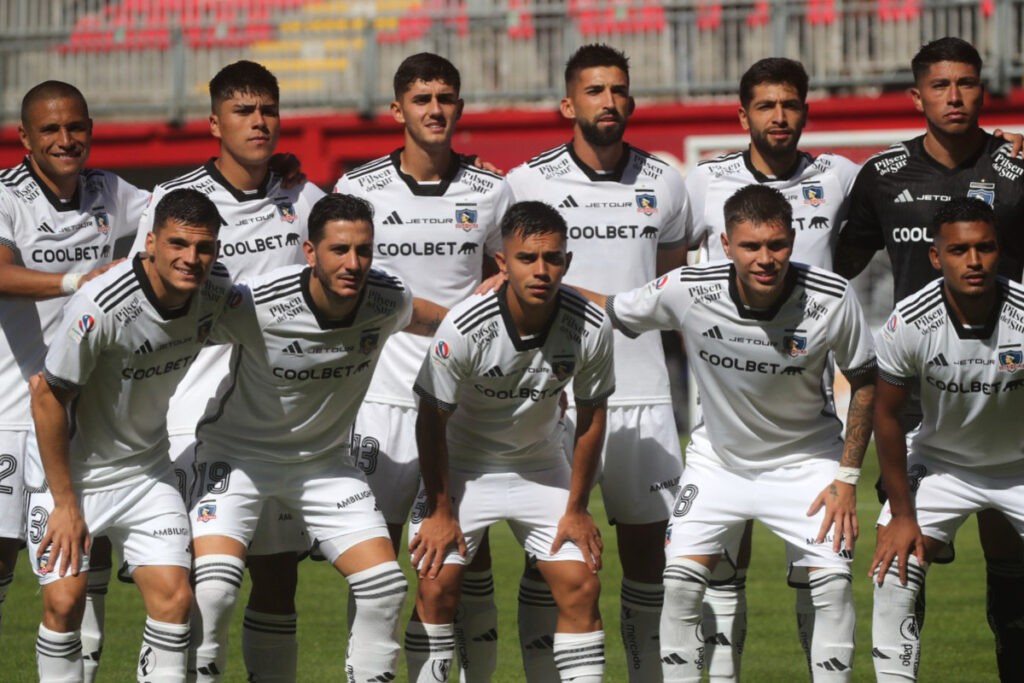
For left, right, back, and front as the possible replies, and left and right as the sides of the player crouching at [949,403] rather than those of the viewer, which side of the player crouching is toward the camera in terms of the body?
front

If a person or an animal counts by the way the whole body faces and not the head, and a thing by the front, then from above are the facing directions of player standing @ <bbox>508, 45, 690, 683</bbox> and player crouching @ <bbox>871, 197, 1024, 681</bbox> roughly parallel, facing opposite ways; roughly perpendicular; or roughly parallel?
roughly parallel

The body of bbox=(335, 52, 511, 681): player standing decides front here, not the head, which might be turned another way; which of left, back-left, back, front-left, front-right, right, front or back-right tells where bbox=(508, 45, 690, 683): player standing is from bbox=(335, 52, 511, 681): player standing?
left

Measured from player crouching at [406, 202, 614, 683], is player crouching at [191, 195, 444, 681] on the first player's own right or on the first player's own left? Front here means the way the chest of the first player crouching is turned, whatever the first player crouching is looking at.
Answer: on the first player's own right

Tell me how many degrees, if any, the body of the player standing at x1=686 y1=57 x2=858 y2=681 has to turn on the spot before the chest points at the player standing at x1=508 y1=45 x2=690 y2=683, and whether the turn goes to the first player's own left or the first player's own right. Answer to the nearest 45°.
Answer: approximately 90° to the first player's own right

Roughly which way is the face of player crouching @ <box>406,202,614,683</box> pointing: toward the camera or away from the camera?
toward the camera

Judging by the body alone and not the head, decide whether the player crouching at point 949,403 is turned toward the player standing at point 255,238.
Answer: no

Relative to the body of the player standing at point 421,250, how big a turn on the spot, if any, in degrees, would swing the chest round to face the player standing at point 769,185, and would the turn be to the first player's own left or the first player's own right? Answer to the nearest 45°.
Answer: approximately 90° to the first player's own left

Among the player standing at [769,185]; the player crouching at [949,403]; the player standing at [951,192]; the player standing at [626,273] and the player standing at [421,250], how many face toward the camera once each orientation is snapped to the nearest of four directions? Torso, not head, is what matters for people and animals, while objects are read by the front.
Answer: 5

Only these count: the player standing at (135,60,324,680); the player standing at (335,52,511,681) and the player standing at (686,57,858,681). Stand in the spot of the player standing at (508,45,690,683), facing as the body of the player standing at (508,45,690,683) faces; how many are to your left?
1

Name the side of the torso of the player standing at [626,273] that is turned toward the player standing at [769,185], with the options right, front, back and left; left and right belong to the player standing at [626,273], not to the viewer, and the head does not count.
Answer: left

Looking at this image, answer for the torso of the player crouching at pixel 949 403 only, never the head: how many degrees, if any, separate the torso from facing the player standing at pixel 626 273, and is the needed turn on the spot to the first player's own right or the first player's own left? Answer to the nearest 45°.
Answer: approximately 90° to the first player's own right

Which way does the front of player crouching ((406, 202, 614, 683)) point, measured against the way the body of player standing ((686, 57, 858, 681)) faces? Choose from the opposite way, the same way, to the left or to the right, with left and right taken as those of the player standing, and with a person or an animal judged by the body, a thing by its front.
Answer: the same way

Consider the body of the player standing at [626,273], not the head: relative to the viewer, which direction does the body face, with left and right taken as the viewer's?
facing the viewer

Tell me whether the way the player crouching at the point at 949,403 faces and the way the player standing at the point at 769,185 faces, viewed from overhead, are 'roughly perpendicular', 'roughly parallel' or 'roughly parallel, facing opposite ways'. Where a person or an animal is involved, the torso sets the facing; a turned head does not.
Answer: roughly parallel

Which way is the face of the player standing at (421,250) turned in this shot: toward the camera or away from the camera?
toward the camera

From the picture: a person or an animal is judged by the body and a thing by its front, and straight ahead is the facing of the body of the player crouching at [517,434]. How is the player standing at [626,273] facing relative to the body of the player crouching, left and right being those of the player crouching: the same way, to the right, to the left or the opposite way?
the same way
